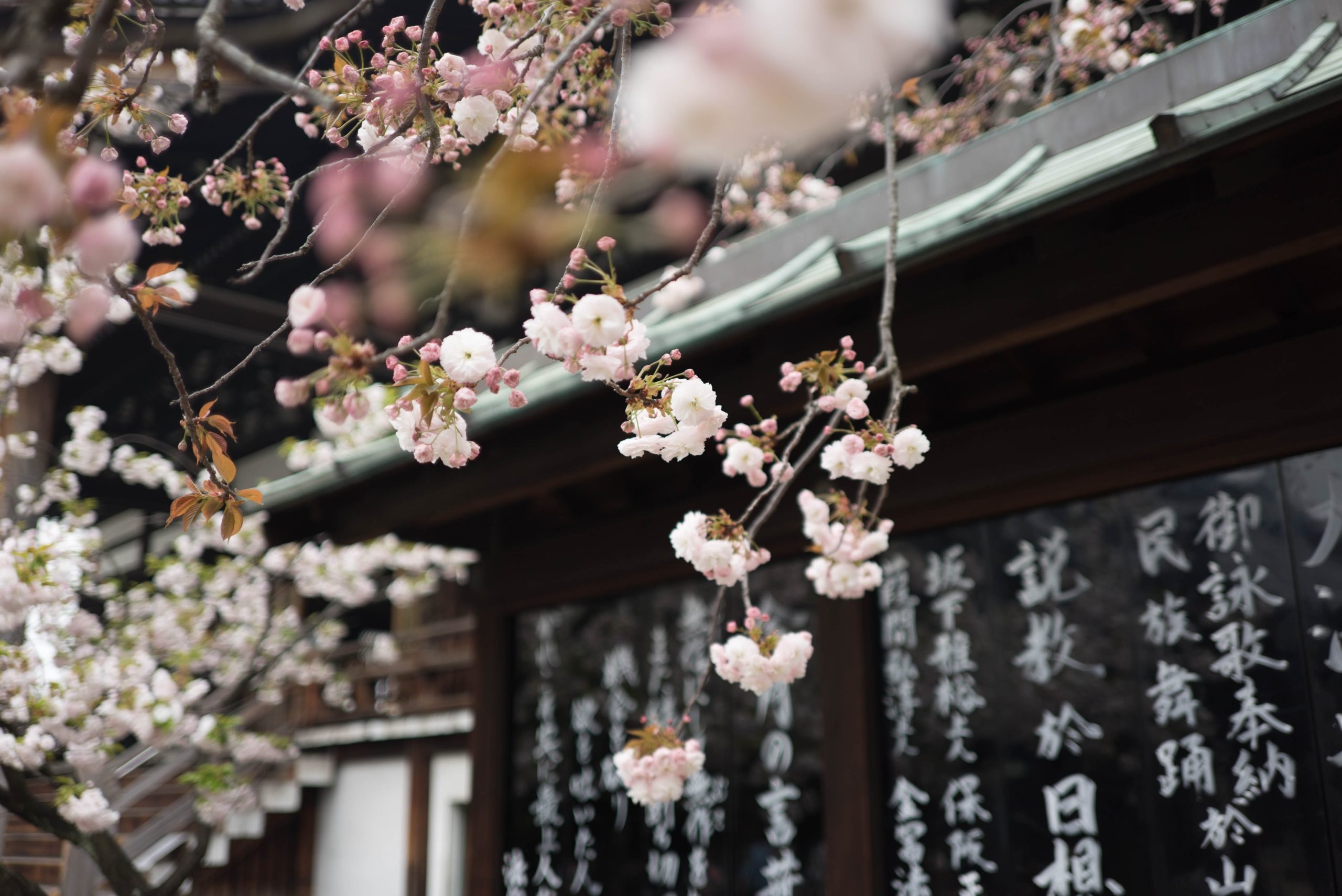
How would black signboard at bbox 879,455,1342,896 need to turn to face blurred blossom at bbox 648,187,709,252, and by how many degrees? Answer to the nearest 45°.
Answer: approximately 45° to its left

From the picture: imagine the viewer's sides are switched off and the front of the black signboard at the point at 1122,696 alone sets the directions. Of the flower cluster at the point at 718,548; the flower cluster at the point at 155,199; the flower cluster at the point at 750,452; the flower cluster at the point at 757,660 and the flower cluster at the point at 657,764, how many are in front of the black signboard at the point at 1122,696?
5

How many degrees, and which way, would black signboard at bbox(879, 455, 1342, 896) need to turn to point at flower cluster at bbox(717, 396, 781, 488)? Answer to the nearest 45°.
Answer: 0° — it already faces it

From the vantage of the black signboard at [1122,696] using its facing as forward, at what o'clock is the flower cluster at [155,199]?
The flower cluster is roughly at 12 o'clock from the black signboard.

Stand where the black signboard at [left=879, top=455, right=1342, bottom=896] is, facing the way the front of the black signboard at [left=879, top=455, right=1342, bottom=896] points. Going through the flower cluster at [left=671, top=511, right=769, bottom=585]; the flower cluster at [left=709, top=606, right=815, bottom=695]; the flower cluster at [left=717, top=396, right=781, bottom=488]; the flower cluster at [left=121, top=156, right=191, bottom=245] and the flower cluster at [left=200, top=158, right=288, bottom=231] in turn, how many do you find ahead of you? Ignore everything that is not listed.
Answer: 5

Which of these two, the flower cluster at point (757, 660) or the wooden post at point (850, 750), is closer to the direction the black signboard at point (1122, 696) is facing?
the flower cluster

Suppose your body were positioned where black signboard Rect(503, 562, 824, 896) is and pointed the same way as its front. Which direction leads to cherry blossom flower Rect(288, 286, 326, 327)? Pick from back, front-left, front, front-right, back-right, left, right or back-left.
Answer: front-left

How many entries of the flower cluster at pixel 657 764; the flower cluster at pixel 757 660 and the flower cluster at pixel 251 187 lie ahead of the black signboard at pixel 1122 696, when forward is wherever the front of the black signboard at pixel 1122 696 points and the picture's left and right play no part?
3

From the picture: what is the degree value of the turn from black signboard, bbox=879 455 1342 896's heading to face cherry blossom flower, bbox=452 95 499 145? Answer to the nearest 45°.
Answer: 0° — it already faces it

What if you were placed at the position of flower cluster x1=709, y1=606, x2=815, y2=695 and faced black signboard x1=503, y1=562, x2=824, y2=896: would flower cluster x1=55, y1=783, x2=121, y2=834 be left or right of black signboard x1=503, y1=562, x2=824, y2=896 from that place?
left

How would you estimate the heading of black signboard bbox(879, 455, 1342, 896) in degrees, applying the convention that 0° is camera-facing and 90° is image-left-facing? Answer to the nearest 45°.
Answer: approximately 45°
